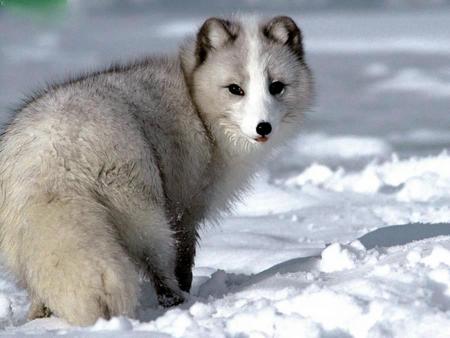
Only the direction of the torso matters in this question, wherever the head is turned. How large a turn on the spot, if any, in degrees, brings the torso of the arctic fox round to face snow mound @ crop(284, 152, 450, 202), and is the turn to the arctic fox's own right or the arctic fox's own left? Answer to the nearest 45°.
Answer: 0° — it already faces it

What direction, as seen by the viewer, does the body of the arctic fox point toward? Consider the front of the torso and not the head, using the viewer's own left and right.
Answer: facing away from the viewer and to the right of the viewer
